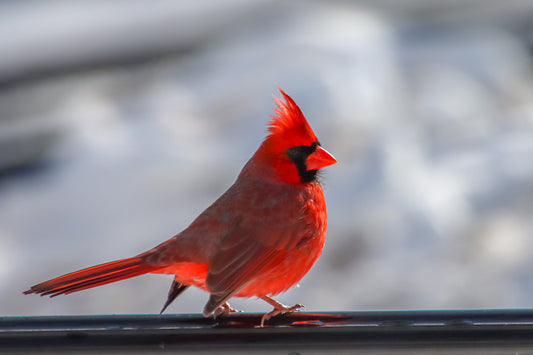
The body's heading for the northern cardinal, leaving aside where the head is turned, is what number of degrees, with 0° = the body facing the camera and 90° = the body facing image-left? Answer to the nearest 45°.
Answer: approximately 270°
